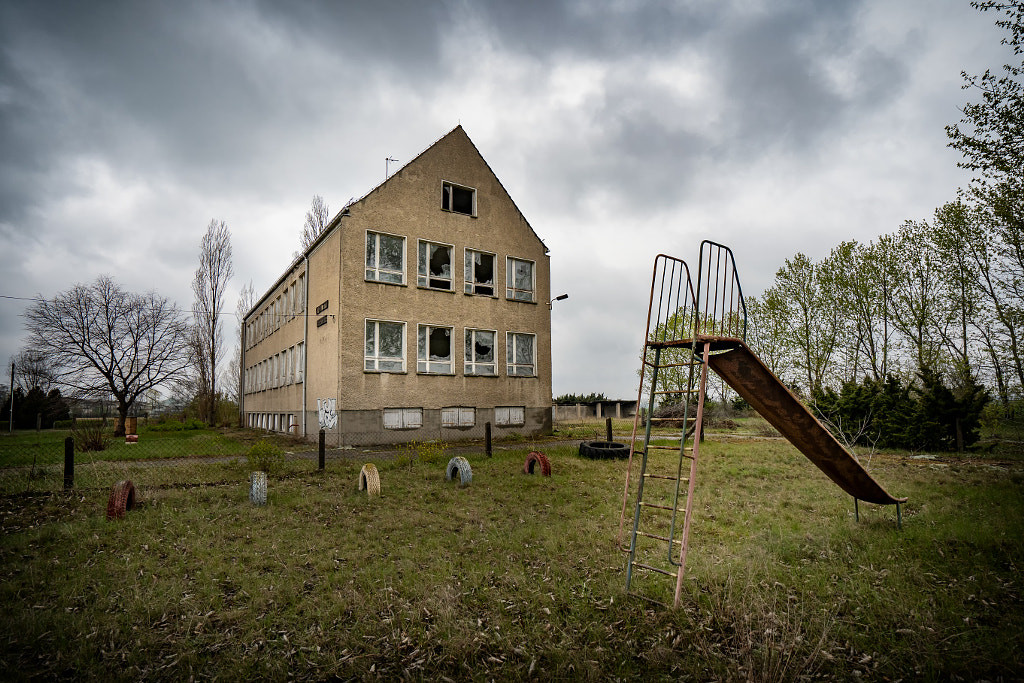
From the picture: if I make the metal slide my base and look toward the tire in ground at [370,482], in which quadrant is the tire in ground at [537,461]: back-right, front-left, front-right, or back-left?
front-right

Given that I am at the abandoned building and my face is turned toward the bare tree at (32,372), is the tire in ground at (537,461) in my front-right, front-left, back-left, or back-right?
back-left

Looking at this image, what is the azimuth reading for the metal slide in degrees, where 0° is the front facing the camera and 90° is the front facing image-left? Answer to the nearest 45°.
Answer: approximately 225°

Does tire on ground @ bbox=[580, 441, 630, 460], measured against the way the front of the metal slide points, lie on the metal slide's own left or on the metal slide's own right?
on the metal slide's own left

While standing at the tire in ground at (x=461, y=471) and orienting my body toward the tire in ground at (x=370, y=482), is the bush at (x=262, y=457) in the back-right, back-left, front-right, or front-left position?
front-right

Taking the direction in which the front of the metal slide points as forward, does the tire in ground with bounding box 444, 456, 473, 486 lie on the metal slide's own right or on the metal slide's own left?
on the metal slide's own left

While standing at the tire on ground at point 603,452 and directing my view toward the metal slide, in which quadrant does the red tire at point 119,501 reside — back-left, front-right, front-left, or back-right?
front-right
